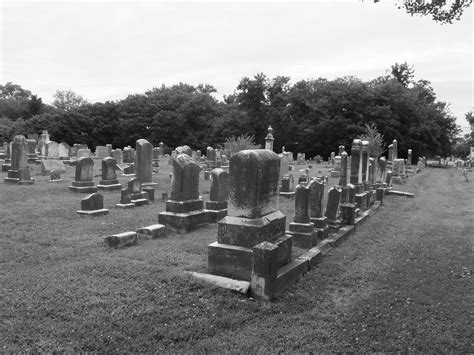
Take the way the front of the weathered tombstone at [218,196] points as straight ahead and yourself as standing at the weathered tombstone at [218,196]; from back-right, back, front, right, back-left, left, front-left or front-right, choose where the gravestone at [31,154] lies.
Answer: back

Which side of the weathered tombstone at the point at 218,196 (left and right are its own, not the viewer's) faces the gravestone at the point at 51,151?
back

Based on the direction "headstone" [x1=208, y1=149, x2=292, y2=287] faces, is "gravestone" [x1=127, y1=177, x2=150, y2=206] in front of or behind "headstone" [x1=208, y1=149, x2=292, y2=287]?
behind

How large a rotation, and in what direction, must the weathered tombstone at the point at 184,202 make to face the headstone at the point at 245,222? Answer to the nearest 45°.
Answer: approximately 45° to its right

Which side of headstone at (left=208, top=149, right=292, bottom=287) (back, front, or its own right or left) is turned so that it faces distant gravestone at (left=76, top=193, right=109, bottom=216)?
back

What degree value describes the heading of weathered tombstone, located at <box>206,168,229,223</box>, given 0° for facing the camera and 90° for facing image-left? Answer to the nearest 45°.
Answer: approximately 315°

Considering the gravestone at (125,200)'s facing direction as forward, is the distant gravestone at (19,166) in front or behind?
behind

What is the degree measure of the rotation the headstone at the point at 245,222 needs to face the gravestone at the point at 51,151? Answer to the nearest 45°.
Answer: approximately 180°

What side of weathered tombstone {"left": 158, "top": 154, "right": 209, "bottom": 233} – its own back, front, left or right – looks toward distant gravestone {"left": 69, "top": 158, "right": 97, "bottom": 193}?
back
